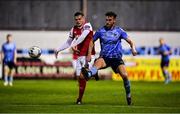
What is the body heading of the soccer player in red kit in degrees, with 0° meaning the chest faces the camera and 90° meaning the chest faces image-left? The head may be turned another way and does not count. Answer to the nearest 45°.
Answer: approximately 45°

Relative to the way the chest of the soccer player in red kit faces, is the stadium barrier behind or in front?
behind

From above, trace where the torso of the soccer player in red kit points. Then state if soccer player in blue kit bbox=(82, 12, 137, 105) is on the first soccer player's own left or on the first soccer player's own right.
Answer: on the first soccer player's own left
